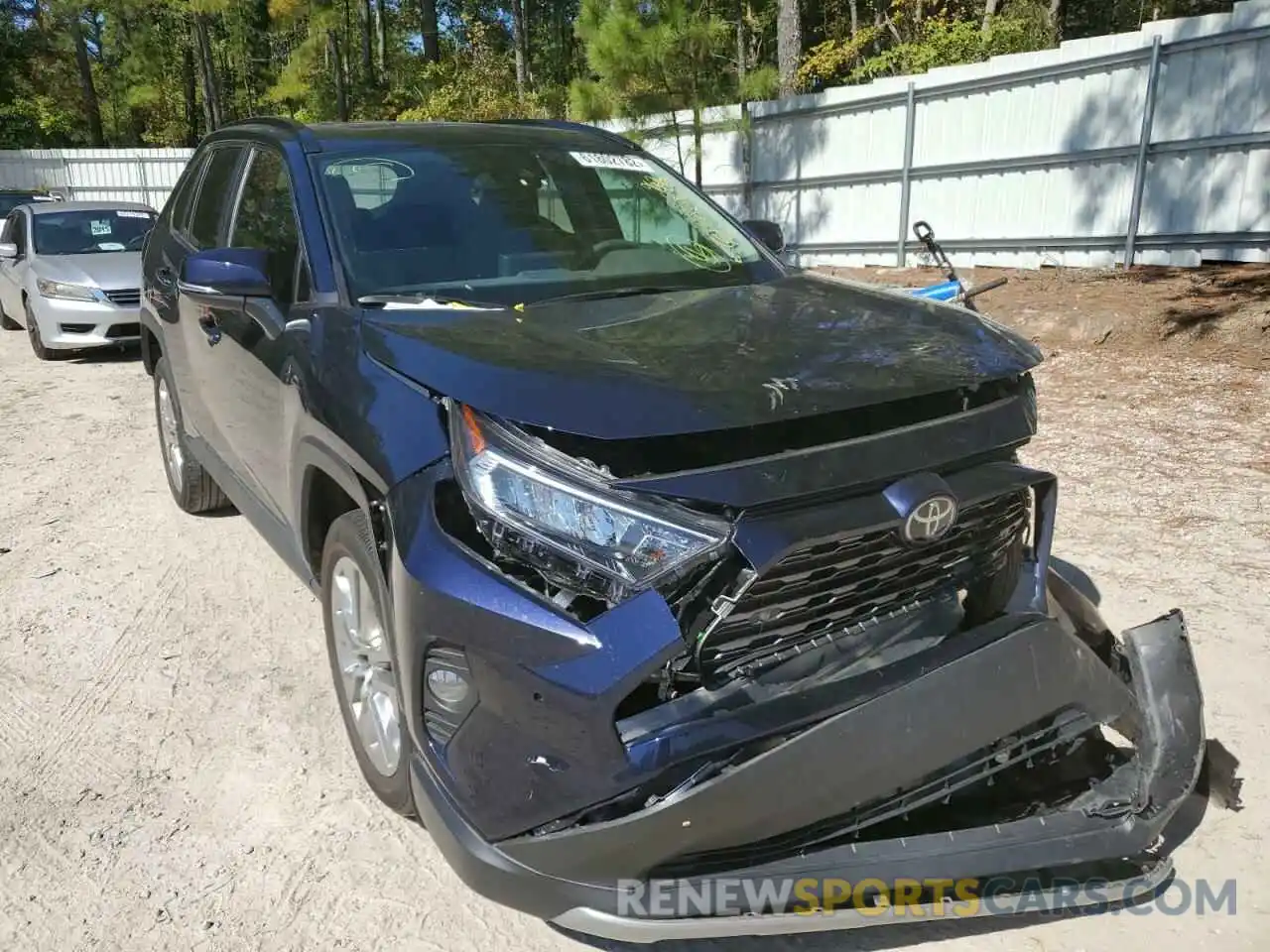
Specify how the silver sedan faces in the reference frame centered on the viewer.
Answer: facing the viewer and to the right of the viewer

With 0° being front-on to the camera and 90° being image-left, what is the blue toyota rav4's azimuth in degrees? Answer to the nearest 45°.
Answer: approximately 315°

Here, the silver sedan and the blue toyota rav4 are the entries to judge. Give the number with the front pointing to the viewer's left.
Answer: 0

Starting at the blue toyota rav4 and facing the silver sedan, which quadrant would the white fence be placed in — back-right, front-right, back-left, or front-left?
front-right

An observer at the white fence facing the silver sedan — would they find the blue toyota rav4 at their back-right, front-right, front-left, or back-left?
front-left

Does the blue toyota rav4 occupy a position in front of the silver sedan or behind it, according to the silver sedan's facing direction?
in front

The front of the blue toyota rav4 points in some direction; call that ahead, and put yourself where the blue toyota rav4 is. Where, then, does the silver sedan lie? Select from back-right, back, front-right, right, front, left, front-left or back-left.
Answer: back

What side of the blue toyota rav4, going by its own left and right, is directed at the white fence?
left
